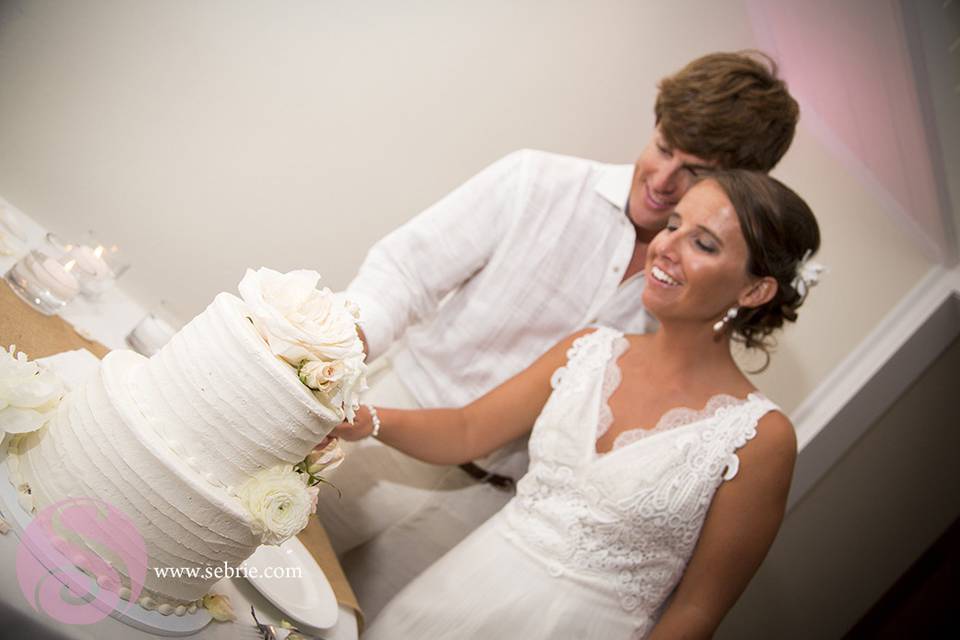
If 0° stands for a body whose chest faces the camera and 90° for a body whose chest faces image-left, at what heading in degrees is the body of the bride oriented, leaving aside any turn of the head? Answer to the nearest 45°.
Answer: approximately 45°

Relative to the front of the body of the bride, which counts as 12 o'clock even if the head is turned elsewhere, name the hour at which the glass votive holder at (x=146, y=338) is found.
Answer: The glass votive holder is roughly at 1 o'clock from the bride.

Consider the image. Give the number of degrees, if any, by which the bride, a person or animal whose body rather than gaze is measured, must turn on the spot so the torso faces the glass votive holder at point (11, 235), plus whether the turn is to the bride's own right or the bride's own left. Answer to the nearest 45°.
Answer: approximately 45° to the bride's own right

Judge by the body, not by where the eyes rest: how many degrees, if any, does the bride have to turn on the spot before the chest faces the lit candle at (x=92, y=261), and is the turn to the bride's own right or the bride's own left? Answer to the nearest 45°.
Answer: approximately 45° to the bride's own right

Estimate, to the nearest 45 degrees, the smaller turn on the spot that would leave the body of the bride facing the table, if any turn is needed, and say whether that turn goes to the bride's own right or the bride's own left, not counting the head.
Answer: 0° — they already face it

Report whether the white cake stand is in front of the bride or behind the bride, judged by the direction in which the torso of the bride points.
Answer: in front
